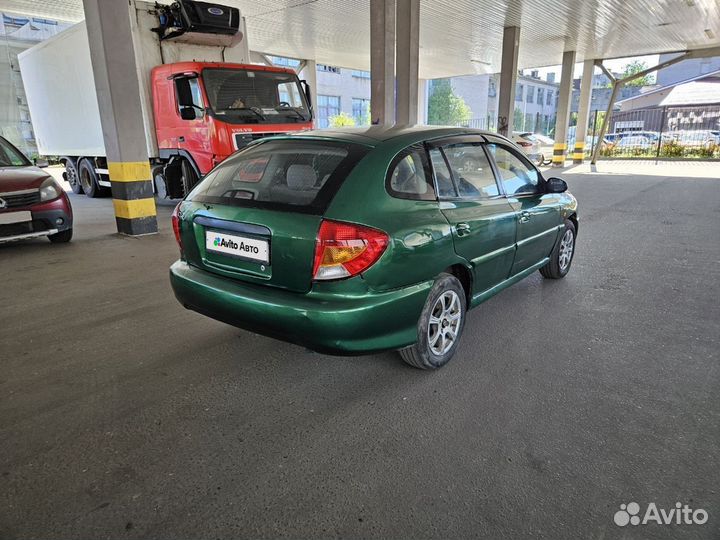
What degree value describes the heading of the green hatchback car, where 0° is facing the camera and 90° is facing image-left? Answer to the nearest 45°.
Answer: approximately 225°

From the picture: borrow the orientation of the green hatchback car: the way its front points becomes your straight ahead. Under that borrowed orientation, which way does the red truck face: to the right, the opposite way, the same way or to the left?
to the right

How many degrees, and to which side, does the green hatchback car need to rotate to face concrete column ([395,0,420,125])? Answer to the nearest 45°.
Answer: approximately 45° to its left

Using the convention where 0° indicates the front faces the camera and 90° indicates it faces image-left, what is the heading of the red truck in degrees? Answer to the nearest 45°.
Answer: approximately 315°

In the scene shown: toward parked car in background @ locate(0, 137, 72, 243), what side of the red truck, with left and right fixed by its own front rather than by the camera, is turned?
right

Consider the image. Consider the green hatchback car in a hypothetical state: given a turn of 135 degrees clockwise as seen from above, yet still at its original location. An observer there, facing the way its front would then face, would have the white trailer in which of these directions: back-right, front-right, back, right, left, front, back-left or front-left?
back-right

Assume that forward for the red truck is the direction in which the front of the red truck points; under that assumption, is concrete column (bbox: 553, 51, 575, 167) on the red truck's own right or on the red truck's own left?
on the red truck's own left

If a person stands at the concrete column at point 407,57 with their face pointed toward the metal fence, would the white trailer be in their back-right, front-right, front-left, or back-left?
back-left

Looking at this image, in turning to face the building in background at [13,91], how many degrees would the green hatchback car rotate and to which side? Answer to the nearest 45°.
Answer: approximately 90° to its left

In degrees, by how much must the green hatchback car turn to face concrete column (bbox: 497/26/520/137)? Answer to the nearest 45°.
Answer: approximately 45° to its left

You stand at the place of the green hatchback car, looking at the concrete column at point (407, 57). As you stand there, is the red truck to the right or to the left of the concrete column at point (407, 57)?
left

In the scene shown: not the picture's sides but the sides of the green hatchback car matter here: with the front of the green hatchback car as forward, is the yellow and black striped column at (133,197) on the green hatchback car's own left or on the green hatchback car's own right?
on the green hatchback car's own left

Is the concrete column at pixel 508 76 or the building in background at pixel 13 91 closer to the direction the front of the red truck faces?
the concrete column
